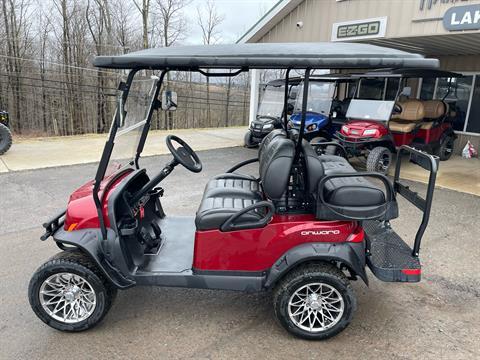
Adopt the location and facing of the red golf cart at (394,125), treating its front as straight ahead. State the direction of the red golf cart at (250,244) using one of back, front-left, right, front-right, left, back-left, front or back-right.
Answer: front-left

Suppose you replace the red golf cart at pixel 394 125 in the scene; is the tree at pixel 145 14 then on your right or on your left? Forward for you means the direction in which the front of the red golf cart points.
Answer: on your right

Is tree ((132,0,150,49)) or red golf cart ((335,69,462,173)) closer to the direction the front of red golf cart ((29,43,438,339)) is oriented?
the tree

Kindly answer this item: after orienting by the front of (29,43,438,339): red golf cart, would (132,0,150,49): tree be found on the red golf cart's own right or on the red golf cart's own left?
on the red golf cart's own right

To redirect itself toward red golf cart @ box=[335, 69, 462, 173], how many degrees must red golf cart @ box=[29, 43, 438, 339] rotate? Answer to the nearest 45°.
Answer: approximately 135° to its right

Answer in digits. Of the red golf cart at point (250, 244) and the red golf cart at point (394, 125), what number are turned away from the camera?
0

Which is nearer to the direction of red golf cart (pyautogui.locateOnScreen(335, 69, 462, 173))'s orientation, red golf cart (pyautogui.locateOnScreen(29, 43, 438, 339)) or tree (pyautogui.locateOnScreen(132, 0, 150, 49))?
the red golf cart

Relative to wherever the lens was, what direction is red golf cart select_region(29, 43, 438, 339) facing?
facing to the left of the viewer

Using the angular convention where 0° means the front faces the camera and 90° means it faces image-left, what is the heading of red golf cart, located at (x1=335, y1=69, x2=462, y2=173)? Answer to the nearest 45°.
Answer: approximately 45°
